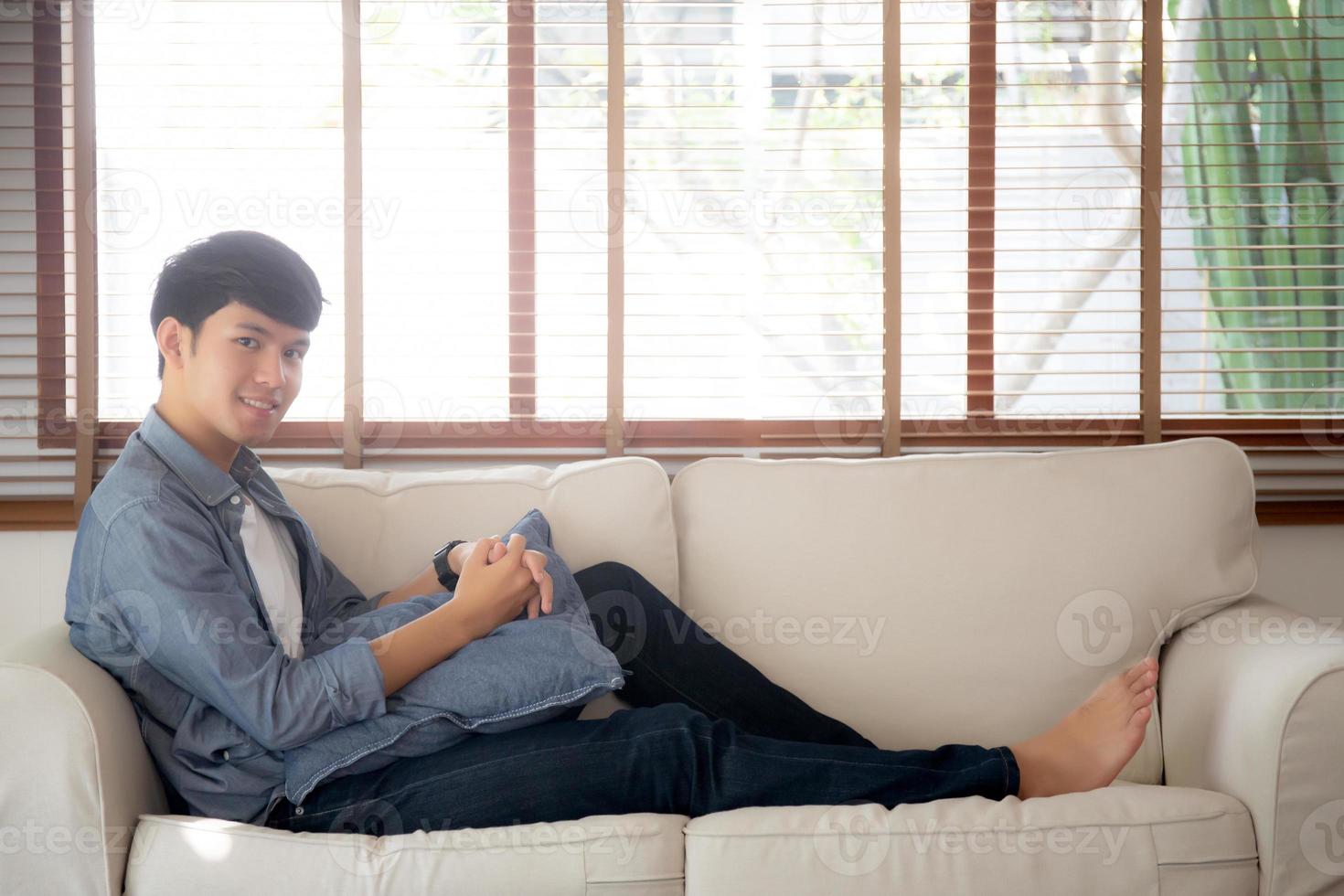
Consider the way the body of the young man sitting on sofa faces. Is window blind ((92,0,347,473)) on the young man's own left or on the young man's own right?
on the young man's own left

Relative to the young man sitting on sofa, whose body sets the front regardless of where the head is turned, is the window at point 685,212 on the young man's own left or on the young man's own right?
on the young man's own left

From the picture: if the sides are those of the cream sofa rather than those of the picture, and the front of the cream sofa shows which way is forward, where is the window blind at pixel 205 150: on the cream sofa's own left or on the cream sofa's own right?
on the cream sofa's own right

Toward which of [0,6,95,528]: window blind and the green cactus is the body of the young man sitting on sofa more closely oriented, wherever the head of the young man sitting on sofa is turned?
the green cactus

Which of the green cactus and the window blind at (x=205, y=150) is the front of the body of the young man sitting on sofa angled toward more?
the green cactus

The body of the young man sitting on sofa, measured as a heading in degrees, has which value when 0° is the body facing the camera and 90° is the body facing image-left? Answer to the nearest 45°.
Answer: approximately 270°

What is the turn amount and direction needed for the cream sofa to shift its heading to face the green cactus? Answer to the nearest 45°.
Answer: approximately 135° to its left

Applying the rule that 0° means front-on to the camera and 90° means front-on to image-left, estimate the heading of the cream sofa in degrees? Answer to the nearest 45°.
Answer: approximately 0°
